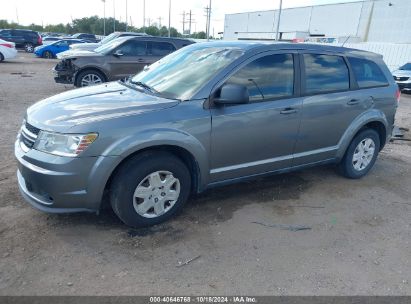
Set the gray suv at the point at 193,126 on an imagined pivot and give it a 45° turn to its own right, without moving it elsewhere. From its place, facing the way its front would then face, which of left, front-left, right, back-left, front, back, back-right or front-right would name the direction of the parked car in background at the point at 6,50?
front-right

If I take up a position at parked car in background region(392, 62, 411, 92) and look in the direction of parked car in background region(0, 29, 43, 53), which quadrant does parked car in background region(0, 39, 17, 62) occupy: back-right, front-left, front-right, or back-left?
front-left

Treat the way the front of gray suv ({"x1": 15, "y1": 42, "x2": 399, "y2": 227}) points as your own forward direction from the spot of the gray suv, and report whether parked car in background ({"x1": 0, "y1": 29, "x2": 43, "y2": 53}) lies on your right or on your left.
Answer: on your right

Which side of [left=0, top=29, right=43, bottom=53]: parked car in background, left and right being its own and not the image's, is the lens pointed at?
left

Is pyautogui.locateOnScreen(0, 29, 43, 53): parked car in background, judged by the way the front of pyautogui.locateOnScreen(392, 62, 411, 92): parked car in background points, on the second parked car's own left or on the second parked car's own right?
on the second parked car's own right

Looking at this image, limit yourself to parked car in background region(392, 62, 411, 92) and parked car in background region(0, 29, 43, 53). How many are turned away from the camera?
0

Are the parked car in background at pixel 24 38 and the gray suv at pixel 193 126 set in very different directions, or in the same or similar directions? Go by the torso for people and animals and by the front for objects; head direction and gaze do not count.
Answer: same or similar directions

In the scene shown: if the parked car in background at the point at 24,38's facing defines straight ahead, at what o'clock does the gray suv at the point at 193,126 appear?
The gray suv is roughly at 9 o'clock from the parked car in background.

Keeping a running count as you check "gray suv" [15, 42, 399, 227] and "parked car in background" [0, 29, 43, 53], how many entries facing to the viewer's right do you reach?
0

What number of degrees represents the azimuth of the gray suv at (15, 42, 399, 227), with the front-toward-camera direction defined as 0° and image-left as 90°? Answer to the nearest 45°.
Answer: approximately 45°

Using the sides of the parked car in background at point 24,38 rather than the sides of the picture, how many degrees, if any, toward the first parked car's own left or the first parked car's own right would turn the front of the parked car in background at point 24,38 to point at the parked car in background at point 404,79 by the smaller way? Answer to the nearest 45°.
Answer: approximately 135° to the first parked car's own left

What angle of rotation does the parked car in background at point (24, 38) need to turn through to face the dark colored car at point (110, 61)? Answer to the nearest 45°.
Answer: approximately 90° to its left

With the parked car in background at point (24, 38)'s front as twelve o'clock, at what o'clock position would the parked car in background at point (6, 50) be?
the parked car in background at point (6, 50) is roughly at 9 o'clock from the parked car in background at point (24, 38).

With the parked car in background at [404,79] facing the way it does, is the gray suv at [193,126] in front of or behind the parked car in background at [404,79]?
in front
